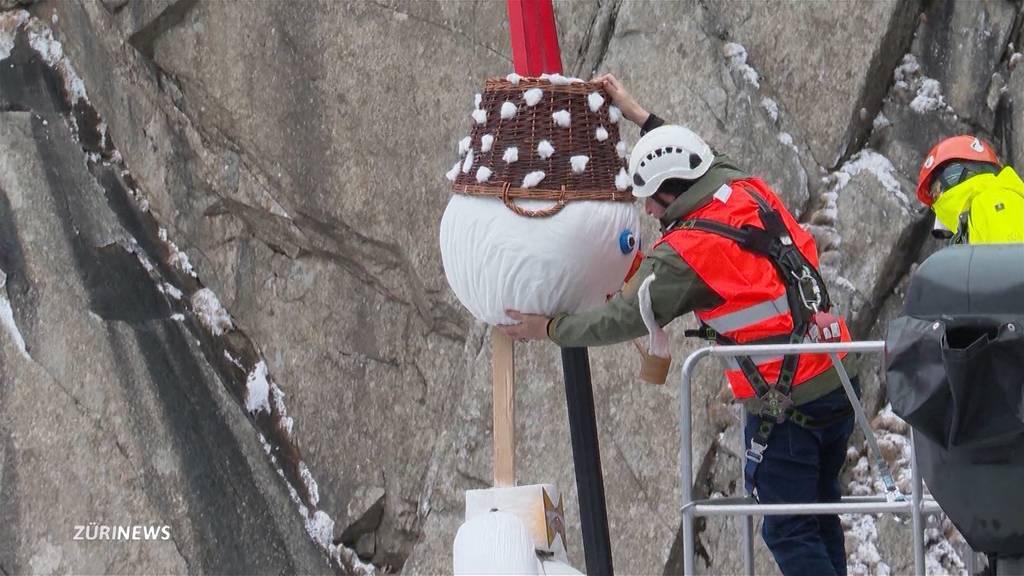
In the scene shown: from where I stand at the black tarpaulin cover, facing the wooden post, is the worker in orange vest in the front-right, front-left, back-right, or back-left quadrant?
front-right

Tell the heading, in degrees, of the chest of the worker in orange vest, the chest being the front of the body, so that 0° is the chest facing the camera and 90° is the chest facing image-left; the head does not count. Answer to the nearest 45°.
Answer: approximately 90°

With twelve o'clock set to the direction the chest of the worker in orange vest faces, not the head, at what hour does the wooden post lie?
The wooden post is roughly at 12 o'clock from the worker in orange vest.

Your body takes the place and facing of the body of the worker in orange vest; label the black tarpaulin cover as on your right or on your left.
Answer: on your left

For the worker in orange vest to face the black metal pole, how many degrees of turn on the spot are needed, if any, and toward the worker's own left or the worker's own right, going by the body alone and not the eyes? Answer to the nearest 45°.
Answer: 0° — they already face it

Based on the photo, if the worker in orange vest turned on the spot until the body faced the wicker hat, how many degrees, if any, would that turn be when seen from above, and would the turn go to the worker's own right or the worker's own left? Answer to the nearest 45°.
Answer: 0° — they already face it
